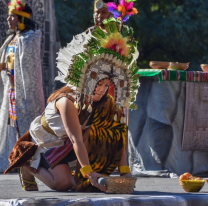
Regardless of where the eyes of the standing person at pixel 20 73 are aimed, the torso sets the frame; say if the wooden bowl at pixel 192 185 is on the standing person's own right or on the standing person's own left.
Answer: on the standing person's own left

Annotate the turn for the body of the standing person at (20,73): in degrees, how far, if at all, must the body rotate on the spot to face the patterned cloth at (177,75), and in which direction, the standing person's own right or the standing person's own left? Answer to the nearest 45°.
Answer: approximately 90° to the standing person's own left

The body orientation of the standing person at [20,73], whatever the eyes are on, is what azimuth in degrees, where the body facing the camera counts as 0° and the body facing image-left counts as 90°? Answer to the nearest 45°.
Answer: approximately 45°

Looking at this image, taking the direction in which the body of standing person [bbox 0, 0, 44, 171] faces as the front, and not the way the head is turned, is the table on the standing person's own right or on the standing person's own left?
on the standing person's own left

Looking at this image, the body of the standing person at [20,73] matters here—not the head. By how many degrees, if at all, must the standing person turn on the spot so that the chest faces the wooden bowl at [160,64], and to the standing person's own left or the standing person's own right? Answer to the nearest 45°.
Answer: approximately 90° to the standing person's own left

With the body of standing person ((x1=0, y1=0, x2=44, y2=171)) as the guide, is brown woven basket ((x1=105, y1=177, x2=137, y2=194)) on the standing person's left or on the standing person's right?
on the standing person's left
